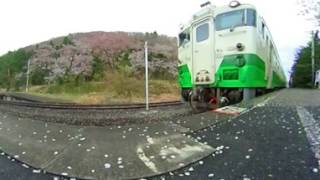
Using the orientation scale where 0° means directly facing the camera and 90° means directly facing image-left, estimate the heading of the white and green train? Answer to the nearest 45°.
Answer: approximately 45°
